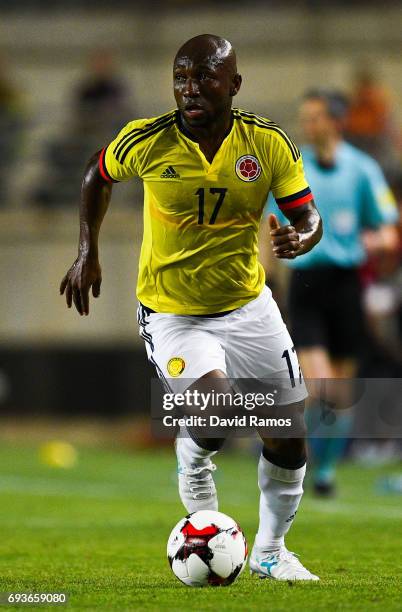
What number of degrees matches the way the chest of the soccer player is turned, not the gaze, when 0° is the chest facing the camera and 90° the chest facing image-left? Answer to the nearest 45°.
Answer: approximately 0°

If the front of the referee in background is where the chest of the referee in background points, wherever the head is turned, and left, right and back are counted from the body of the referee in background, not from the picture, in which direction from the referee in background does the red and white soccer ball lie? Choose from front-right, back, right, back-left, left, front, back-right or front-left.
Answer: front-left

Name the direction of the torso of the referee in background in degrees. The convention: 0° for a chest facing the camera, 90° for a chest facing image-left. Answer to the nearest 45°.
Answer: approximately 45°

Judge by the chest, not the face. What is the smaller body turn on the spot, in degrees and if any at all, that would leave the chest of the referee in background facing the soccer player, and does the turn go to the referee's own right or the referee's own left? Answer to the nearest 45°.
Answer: approximately 45° to the referee's own left

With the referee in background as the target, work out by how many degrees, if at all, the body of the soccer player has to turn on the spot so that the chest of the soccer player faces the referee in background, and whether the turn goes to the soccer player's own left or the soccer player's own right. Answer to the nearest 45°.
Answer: approximately 180°
